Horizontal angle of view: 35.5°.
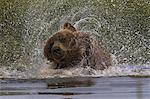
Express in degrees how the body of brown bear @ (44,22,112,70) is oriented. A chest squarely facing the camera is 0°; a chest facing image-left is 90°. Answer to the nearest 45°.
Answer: approximately 45°
